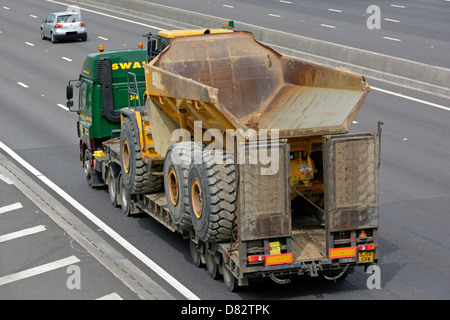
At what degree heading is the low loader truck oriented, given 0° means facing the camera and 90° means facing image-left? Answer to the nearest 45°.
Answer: approximately 135°

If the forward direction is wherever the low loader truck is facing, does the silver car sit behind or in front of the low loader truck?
in front

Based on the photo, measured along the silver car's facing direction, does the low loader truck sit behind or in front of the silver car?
behind

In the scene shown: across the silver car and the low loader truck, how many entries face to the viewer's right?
0

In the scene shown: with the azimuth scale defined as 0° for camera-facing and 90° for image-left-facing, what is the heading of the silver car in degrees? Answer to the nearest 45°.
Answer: approximately 135°
